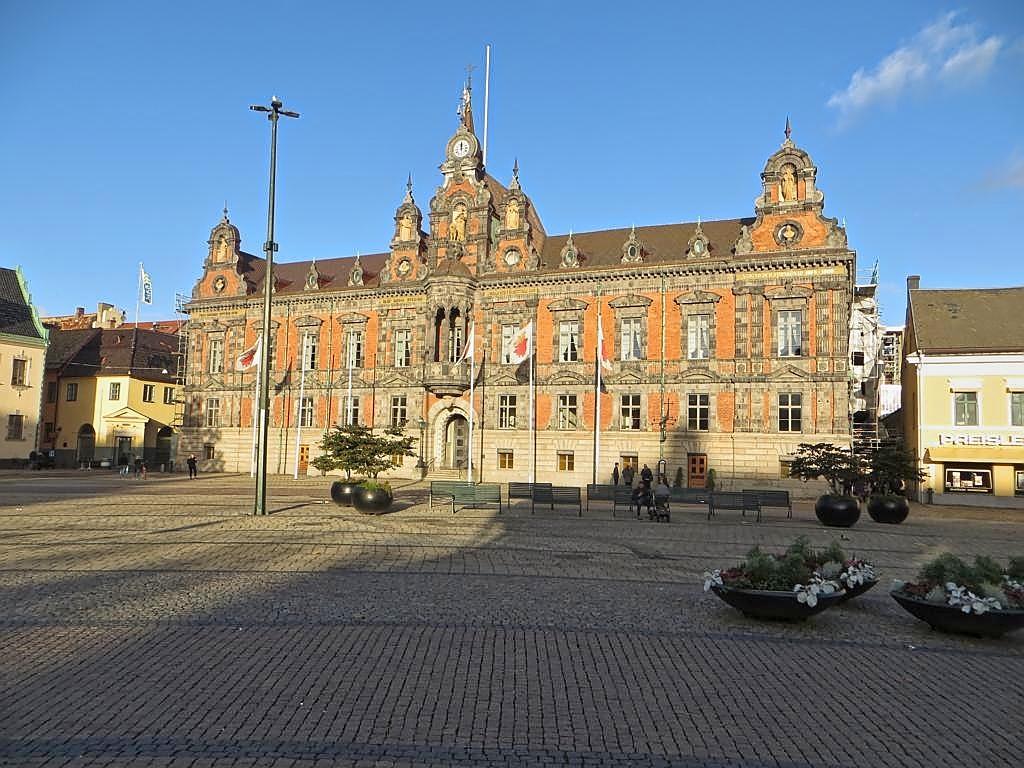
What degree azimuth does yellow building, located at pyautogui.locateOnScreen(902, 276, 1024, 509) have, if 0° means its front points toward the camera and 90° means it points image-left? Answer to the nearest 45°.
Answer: approximately 0°

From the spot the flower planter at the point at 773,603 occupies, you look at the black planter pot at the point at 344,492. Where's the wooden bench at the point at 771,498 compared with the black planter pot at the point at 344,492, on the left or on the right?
right

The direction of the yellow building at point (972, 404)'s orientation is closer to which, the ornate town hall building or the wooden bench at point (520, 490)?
the wooden bench

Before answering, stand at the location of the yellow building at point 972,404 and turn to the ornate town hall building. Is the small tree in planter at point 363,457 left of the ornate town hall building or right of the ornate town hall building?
left

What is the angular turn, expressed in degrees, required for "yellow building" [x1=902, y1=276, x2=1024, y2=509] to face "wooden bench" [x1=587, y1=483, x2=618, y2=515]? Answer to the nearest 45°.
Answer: approximately 45° to its right

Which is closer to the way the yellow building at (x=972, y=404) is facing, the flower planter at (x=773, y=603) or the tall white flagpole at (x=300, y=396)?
the flower planter

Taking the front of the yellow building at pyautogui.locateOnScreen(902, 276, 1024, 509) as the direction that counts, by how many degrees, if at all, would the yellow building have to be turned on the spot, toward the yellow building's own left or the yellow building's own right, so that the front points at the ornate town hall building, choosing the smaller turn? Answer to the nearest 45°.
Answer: approximately 90° to the yellow building's own right

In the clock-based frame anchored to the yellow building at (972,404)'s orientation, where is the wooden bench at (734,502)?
The wooden bench is roughly at 1 o'clock from the yellow building.
